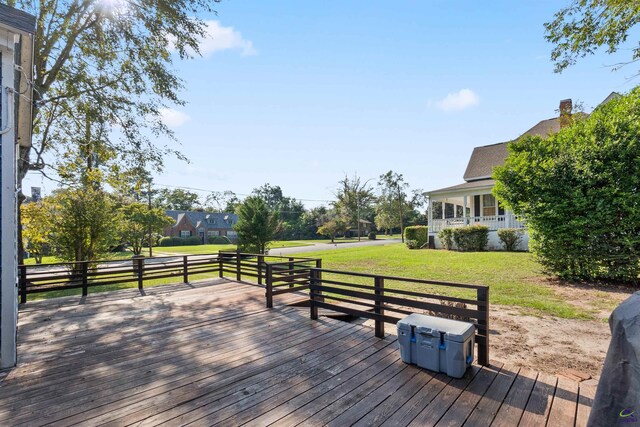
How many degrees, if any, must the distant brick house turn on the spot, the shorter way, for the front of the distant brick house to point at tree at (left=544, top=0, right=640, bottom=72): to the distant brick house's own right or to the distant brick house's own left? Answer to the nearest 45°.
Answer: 0° — it already faces it

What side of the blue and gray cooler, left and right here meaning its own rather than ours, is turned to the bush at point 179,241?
right

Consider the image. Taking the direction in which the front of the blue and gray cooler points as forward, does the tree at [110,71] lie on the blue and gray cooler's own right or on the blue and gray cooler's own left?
on the blue and gray cooler's own right

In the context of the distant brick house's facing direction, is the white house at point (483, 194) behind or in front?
in front

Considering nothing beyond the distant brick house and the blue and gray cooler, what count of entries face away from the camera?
0

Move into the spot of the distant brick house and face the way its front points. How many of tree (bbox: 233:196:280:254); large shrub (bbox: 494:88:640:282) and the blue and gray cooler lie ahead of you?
3

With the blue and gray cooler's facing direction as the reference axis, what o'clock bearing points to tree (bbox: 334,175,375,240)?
The tree is roughly at 4 o'clock from the blue and gray cooler.

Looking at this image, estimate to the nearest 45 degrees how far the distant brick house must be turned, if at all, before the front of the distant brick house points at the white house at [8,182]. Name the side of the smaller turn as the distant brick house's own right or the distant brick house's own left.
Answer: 0° — it already faces it

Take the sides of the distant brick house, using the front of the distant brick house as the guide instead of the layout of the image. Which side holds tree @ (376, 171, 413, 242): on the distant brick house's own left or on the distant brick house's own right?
on the distant brick house's own left

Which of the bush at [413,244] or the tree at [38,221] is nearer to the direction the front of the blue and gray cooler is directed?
the tree

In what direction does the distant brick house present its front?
toward the camera

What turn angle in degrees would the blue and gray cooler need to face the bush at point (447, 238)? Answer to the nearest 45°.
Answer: approximately 135° to its right

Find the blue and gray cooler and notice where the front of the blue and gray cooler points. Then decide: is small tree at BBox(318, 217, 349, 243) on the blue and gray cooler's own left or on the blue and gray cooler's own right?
on the blue and gray cooler's own right
